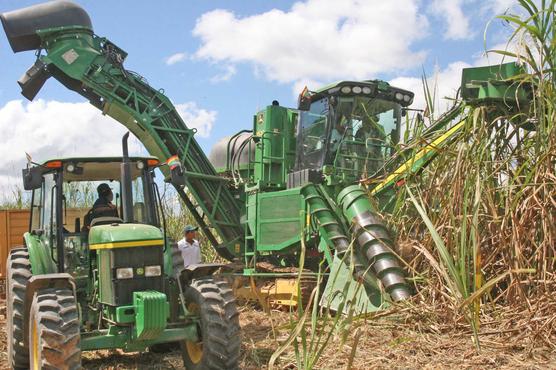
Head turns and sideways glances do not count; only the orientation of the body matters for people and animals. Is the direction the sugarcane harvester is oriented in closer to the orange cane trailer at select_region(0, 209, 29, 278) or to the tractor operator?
the tractor operator

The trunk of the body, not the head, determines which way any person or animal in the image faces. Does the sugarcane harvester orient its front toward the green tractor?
no

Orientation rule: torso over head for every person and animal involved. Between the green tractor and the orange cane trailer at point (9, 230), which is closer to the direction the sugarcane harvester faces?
the green tractor

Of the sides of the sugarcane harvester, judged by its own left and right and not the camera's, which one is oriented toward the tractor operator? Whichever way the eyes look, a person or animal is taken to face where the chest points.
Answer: right

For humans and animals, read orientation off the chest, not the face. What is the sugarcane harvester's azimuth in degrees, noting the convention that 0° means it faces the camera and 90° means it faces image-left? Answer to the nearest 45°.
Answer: approximately 315°

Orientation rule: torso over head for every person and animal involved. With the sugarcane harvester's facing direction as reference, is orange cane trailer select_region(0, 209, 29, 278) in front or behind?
behind
